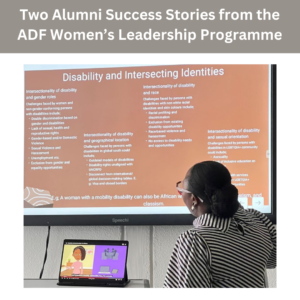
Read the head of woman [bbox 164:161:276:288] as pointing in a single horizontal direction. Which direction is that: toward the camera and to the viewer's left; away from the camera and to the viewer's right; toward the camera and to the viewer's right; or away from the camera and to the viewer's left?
away from the camera and to the viewer's left

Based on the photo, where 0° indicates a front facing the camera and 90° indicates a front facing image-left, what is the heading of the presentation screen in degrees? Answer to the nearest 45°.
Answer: approximately 0°

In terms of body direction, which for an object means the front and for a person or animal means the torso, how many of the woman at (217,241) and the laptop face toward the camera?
1

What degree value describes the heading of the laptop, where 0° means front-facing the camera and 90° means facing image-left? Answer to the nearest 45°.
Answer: approximately 0°

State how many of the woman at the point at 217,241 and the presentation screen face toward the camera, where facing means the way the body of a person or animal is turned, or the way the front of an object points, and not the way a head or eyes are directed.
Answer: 1

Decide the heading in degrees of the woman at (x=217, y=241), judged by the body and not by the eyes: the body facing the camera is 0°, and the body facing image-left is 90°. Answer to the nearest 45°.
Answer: approximately 135°
